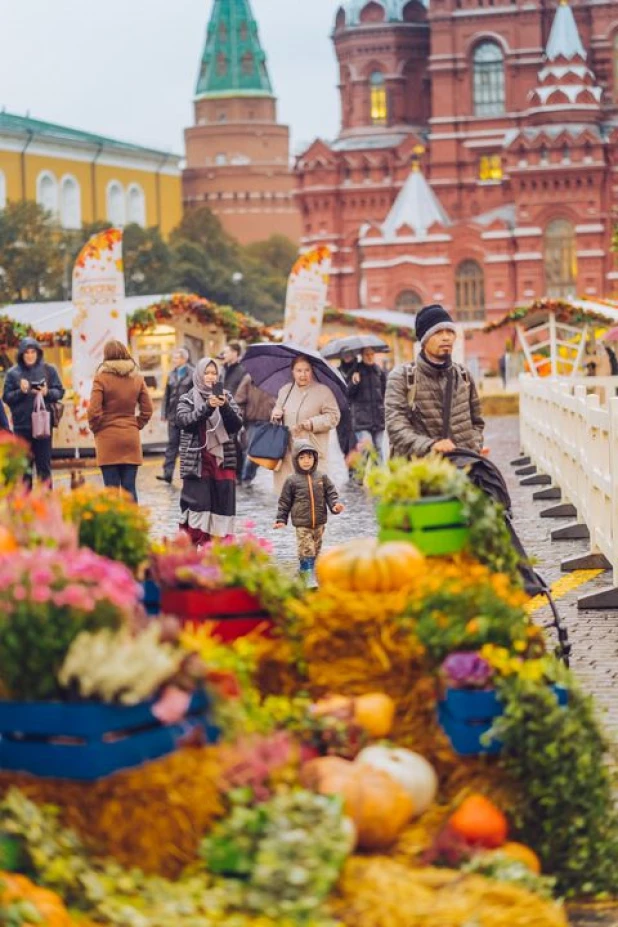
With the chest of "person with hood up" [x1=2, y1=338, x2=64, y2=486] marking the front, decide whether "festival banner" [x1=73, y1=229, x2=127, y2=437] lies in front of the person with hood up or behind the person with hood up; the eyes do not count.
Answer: behind

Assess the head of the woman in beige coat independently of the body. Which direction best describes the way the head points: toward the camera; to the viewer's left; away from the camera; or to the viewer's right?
toward the camera

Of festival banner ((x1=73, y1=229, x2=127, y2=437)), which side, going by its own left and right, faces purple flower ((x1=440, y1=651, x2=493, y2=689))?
front

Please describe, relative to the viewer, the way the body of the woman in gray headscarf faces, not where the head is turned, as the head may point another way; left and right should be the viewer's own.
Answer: facing the viewer and to the right of the viewer

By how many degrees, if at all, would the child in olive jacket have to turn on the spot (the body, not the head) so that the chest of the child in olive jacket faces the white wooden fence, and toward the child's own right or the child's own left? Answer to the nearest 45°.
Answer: approximately 135° to the child's own left

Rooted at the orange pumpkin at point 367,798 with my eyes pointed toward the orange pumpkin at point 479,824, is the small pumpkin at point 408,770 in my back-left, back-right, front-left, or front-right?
front-left

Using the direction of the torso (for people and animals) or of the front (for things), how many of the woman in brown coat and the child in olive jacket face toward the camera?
1

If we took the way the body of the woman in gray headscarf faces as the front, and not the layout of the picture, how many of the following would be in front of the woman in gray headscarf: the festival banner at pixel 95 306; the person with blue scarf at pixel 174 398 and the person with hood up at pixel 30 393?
0

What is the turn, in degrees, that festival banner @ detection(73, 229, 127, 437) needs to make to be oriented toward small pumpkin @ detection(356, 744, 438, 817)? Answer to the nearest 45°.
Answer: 0° — it already faces it

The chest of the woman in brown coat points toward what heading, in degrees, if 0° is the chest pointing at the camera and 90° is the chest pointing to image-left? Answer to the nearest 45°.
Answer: approximately 180°

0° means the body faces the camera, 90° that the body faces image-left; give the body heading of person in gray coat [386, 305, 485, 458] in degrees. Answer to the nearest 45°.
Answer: approximately 315°

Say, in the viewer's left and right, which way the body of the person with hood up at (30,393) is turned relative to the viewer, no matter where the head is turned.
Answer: facing the viewer

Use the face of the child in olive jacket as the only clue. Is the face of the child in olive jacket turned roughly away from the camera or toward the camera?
toward the camera

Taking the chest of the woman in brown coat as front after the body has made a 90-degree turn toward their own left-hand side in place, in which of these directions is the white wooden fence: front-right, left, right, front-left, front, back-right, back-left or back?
back

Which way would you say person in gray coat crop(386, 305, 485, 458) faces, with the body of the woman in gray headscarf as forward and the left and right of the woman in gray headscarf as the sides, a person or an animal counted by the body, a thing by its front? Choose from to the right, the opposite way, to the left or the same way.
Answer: the same way

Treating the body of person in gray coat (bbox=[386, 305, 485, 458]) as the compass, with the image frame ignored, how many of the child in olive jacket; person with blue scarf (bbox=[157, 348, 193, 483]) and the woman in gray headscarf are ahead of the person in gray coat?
0

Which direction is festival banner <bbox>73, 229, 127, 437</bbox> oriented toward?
toward the camera

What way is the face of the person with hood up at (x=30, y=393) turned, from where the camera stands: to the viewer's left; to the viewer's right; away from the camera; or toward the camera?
toward the camera

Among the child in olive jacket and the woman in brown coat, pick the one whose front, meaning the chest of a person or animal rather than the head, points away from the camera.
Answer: the woman in brown coat
